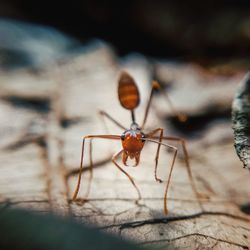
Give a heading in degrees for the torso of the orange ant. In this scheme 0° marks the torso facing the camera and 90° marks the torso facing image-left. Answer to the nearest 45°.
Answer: approximately 0°
